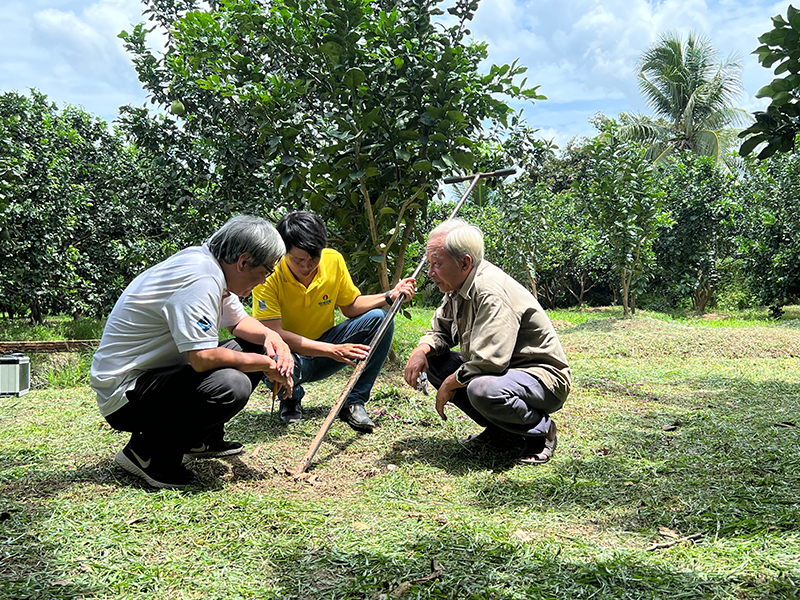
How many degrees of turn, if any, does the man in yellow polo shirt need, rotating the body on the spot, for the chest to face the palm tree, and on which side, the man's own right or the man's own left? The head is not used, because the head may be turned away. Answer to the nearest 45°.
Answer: approximately 90° to the man's own left

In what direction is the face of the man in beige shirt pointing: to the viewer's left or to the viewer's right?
to the viewer's left

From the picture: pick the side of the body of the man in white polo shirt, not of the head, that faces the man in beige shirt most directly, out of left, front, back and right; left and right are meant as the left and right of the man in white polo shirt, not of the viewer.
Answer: front

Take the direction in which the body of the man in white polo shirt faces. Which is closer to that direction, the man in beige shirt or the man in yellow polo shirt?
the man in beige shirt

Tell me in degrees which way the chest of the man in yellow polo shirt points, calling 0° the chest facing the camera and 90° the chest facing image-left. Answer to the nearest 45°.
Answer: approximately 315°

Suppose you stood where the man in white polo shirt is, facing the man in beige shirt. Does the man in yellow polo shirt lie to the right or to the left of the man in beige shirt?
left

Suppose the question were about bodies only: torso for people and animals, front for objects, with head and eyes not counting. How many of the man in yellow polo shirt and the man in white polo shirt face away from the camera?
0

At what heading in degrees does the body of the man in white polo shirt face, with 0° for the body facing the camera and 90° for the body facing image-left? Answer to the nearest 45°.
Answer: approximately 270°

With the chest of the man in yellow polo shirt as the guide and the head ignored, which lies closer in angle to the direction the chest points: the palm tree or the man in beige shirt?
the man in beige shirt

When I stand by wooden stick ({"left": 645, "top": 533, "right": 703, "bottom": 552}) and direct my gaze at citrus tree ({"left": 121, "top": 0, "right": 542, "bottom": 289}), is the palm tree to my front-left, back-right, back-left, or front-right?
front-right

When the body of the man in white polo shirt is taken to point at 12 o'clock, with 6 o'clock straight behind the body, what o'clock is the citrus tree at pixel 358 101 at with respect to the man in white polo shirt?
The citrus tree is roughly at 10 o'clock from the man in white polo shirt.

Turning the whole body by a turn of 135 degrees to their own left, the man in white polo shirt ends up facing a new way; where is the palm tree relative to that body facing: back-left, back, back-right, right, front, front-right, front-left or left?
right

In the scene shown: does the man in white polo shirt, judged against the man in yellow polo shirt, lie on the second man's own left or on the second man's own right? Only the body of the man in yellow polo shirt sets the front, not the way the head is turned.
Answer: on the second man's own right

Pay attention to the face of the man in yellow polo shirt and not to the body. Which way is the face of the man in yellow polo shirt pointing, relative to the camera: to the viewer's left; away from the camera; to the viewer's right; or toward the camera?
toward the camera
